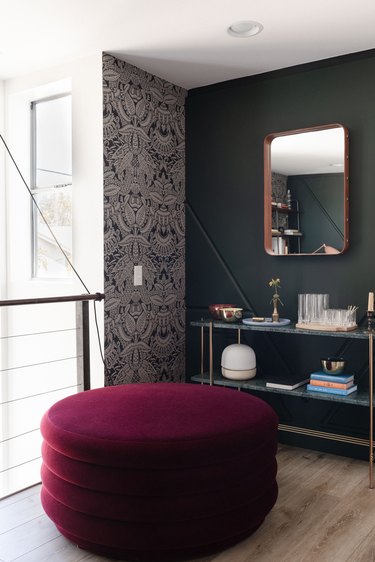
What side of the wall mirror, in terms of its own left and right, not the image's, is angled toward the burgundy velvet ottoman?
front

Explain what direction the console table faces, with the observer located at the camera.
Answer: facing the viewer and to the left of the viewer

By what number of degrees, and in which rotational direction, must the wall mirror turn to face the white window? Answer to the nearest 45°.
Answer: approximately 45° to its right

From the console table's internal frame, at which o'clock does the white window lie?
The white window is roughly at 2 o'clock from the console table.

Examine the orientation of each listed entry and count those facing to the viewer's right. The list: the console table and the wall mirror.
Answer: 0
